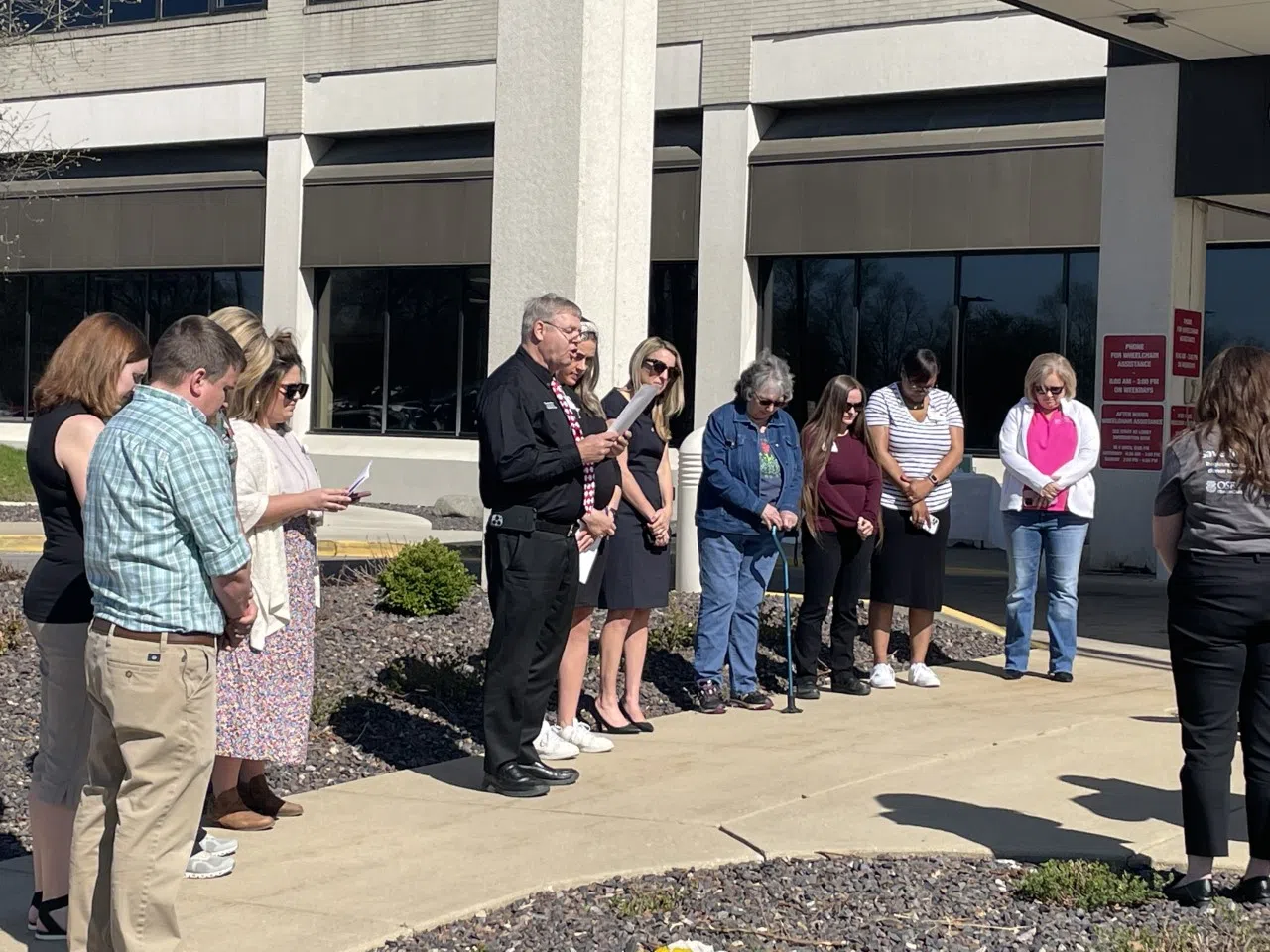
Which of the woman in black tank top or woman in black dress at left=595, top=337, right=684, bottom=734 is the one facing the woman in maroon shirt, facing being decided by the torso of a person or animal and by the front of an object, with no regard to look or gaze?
the woman in black tank top

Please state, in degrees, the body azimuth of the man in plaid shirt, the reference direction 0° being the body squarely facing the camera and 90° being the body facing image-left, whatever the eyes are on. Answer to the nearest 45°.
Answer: approximately 225°

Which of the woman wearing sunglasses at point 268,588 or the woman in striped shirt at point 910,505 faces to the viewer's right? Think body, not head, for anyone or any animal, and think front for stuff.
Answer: the woman wearing sunglasses

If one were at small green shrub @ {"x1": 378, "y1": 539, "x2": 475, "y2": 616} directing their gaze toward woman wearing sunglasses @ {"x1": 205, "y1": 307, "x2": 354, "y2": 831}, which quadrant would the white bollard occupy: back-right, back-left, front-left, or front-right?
back-left

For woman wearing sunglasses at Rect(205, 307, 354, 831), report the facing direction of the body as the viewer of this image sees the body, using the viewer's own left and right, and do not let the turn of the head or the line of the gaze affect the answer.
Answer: facing to the right of the viewer

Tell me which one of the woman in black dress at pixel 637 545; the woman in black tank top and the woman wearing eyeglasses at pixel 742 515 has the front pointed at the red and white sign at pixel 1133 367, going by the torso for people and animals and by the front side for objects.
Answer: the woman in black tank top

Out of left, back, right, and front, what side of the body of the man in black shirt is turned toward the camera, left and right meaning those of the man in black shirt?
right

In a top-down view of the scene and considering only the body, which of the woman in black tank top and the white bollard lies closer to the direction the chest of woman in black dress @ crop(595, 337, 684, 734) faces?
the woman in black tank top

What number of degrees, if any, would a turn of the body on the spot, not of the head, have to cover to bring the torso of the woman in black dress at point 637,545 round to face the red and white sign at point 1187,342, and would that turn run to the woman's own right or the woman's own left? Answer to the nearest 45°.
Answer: approximately 90° to the woman's own left

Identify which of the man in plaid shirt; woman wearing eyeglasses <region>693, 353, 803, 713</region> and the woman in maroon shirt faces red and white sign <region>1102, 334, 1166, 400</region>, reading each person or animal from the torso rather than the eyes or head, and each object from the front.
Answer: the man in plaid shirt
